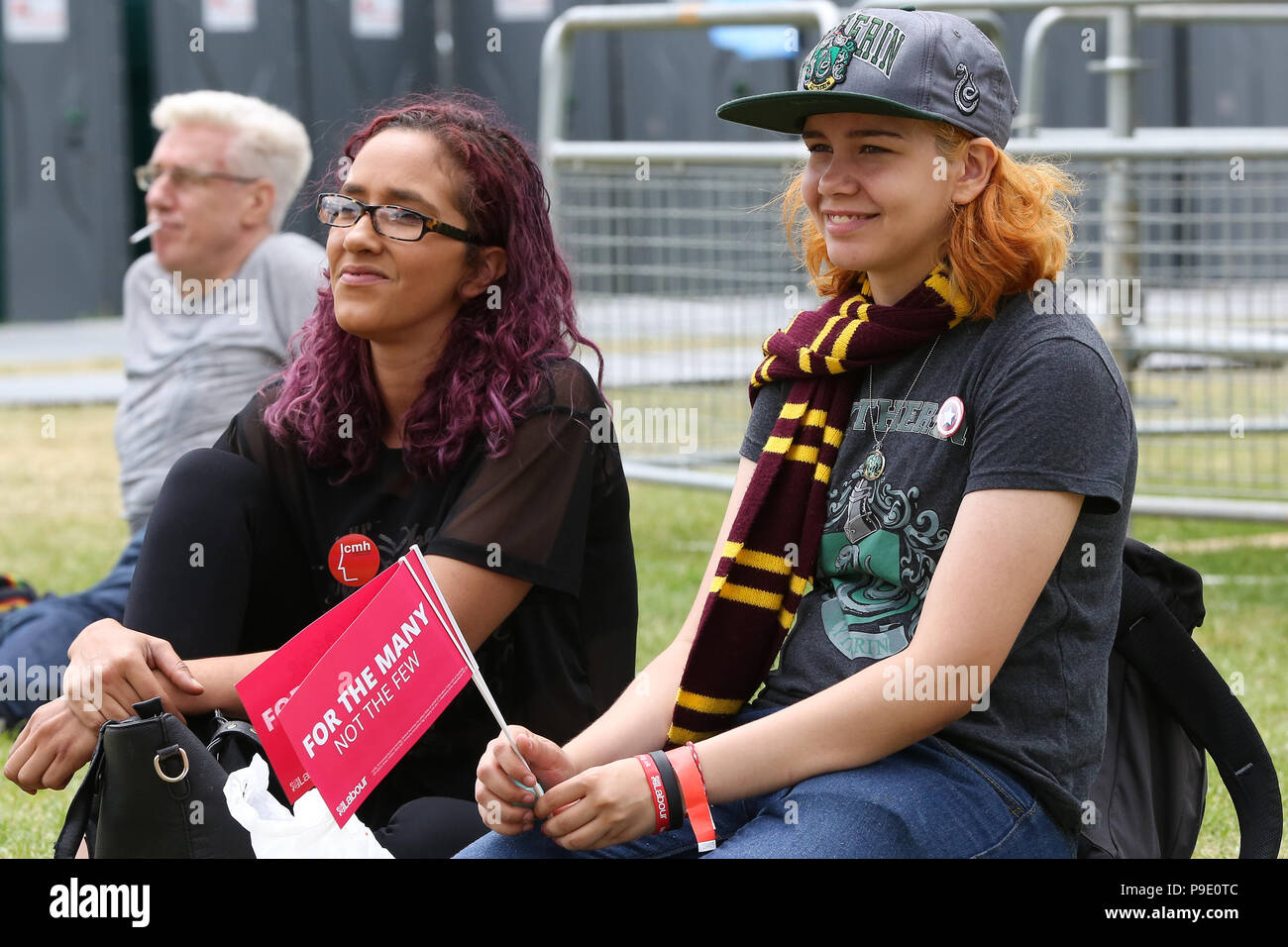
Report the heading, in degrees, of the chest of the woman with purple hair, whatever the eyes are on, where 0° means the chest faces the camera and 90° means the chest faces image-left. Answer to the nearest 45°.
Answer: approximately 45°

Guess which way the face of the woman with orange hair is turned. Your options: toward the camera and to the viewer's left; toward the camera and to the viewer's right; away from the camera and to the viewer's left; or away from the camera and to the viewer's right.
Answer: toward the camera and to the viewer's left

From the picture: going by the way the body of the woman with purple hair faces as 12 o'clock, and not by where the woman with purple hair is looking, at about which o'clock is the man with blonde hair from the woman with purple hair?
The man with blonde hair is roughly at 4 o'clock from the woman with purple hair.

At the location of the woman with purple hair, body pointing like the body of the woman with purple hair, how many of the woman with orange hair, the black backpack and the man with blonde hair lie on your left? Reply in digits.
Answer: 2

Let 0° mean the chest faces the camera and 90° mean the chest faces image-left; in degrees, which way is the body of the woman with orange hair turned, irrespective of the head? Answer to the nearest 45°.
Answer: approximately 45°

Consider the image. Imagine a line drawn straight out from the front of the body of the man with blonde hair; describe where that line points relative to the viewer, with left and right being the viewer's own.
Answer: facing the viewer and to the left of the viewer
